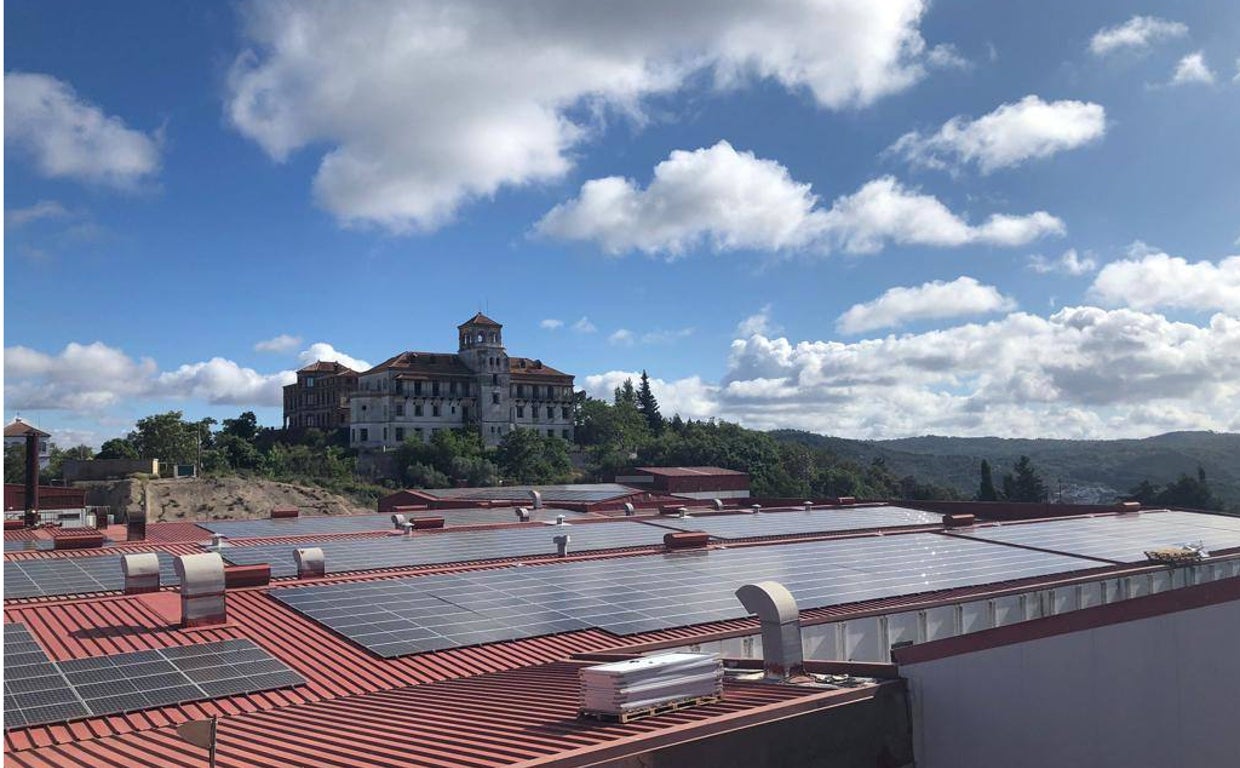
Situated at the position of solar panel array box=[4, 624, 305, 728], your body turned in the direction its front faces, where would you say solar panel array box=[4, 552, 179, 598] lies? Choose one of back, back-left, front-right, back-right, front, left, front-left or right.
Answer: back-left

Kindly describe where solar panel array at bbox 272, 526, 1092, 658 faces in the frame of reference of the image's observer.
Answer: facing the viewer and to the right of the viewer

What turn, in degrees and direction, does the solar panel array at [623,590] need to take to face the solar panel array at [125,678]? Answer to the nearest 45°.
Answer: approximately 90° to its right

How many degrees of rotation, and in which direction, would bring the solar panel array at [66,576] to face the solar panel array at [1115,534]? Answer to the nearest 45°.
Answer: approximately 45° to its left

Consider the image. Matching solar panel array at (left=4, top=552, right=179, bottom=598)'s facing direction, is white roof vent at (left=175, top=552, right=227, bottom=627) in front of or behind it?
in front

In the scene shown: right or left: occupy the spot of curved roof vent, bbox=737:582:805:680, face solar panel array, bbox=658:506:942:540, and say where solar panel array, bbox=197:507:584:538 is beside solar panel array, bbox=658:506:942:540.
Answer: left

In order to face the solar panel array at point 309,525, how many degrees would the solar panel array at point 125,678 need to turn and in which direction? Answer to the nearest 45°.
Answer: approximately 135° to its left

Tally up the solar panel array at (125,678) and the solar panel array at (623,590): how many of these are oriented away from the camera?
0

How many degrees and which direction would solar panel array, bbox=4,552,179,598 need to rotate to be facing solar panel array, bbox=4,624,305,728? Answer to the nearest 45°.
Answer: approximately 45° to its right

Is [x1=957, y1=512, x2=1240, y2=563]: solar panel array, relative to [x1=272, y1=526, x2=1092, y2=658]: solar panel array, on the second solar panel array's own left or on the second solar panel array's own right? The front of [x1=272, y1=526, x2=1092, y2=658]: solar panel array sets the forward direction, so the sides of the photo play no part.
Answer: on the second solar panel array's own left

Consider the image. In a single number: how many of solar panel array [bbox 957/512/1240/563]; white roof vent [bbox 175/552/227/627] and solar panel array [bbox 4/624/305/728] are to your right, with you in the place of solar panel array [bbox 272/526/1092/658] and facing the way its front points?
2

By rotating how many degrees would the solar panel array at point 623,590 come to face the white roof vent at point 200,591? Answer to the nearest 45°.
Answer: approximately 90° to its right
